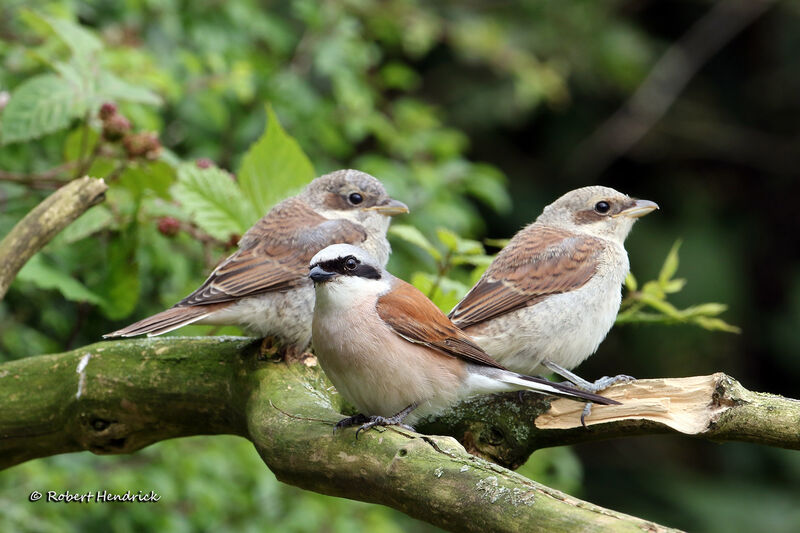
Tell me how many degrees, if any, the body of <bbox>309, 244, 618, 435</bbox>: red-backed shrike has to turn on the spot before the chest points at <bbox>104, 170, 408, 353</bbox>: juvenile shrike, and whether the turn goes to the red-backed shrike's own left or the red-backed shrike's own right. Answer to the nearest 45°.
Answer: approximately 90° to the red-backed shrike's own right

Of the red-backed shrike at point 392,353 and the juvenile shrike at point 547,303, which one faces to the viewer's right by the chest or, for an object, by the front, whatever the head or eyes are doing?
the juvenile shrike

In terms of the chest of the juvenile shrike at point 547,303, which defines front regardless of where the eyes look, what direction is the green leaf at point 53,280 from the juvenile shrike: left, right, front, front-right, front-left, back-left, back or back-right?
back

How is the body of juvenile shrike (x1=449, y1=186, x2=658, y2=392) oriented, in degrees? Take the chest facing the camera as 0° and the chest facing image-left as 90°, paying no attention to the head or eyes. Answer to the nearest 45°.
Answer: approximately 270°

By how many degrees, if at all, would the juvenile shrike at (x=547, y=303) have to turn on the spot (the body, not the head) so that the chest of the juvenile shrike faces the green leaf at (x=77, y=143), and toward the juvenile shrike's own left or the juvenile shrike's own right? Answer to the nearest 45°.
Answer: approximately 180°

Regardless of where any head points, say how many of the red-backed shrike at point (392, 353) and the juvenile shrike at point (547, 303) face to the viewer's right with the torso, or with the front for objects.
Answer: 1

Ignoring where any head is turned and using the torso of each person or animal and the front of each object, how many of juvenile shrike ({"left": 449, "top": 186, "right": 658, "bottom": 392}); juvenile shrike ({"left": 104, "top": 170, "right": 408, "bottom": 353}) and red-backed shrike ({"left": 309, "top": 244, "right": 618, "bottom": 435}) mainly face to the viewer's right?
2

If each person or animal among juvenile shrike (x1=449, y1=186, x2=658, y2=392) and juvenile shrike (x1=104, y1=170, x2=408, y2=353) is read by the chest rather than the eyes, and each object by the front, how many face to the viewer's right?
2

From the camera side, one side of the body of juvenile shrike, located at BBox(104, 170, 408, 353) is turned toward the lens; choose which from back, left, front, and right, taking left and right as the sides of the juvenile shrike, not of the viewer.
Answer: right

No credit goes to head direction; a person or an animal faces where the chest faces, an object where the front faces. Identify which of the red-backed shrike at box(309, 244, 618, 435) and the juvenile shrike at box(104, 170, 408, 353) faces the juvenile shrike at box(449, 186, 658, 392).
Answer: the juvenile shrike at box(104, 170, 408, 353)

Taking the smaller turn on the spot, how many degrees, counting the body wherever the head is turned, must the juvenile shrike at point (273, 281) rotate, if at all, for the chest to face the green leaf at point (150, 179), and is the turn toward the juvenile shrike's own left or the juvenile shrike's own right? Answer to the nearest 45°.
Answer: approximately 135° to the juvenile shrike's own left

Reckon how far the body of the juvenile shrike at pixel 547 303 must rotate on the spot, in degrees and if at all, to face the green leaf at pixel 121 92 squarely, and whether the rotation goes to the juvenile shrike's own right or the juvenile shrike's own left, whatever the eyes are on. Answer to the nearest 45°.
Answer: approximately 180°

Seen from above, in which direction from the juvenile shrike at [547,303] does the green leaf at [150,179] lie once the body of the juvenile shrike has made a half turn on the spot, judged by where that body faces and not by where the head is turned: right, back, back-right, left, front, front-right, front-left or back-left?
front

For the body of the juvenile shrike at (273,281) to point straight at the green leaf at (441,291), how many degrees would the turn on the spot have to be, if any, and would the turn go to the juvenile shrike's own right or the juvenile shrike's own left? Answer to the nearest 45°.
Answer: approximately 45° to the juvenile shrike's own left

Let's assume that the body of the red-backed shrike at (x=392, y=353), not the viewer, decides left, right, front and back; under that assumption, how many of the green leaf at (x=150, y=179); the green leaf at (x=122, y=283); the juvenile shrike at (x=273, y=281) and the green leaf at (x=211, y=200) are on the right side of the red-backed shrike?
4
